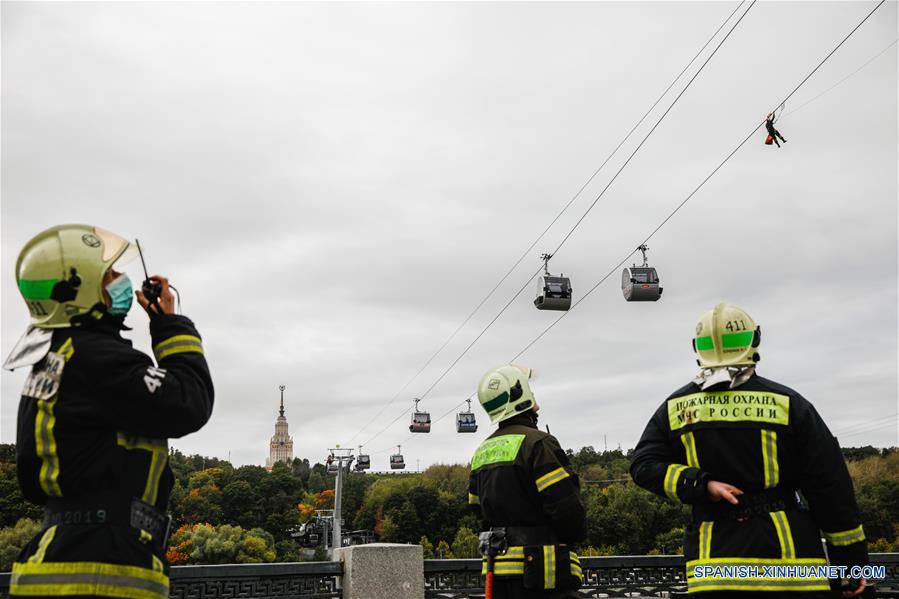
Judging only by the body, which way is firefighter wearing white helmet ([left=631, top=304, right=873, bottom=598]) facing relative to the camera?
away from the camera

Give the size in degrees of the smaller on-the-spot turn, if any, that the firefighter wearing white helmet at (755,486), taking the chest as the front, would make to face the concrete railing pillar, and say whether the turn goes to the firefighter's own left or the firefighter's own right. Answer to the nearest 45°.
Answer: approximately 45° to the firefighter's own left

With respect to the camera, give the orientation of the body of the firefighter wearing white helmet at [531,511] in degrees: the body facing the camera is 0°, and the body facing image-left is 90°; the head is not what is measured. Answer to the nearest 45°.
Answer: approximately 225°

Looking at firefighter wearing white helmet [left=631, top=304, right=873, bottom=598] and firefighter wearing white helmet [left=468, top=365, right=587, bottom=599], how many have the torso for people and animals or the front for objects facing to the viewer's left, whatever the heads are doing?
0

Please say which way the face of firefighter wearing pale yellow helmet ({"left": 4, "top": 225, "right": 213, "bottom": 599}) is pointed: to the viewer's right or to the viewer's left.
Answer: to the viewer's right

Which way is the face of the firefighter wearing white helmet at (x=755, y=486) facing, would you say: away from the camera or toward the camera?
away from the camera

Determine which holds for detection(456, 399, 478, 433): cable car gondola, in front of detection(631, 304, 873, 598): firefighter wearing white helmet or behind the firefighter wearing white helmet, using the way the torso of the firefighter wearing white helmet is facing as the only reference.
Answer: in front
